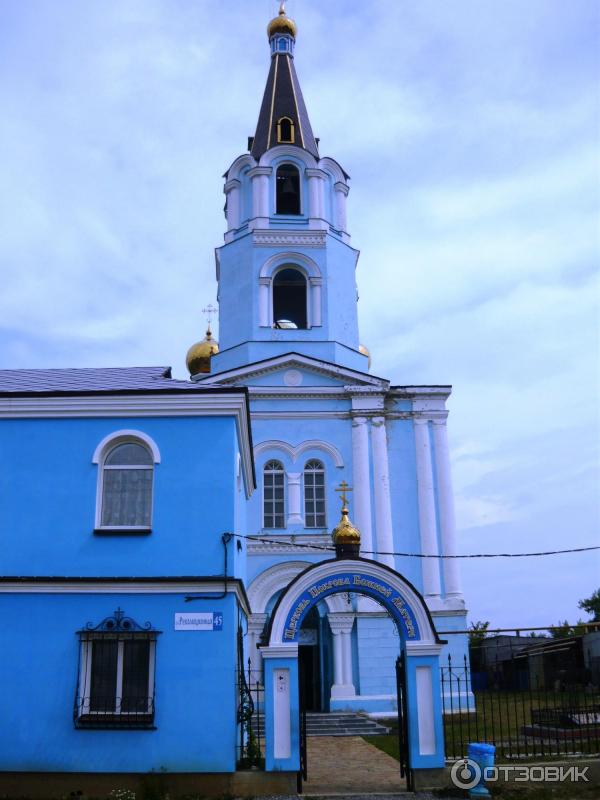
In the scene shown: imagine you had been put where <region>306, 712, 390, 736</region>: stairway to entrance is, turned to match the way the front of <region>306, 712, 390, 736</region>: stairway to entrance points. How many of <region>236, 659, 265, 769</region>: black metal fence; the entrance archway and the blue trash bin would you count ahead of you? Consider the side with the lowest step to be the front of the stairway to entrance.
3

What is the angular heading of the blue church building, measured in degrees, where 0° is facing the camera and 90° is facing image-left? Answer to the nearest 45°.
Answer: approximately 0°

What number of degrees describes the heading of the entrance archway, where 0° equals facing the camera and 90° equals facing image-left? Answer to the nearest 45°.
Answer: approximately 0°

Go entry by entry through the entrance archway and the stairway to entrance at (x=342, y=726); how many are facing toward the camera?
2

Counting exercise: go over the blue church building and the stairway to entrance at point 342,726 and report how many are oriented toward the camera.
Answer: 2

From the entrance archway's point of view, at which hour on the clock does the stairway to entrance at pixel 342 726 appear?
The stairway to entrance is roughly at 6 o'clock from the entrance archway.
